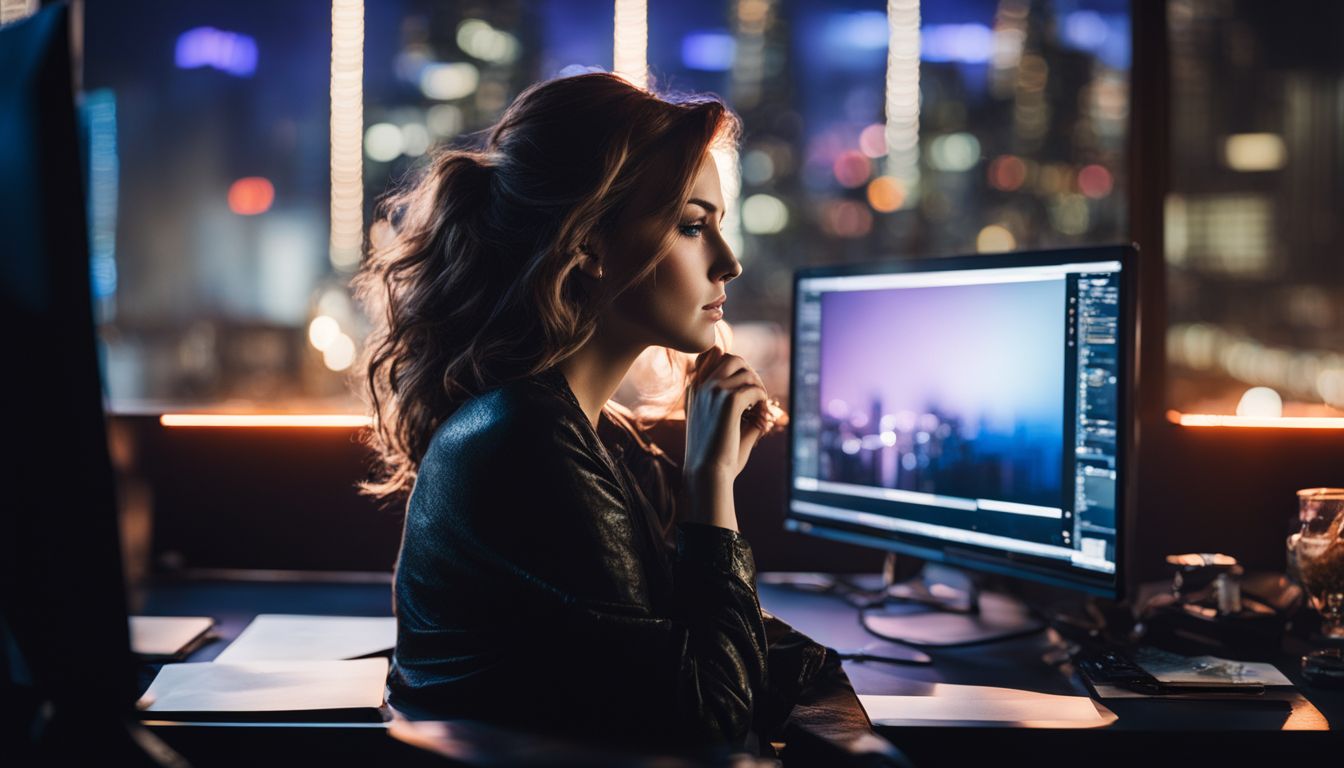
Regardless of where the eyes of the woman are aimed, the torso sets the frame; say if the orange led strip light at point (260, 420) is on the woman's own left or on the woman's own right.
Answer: on the woman's own left

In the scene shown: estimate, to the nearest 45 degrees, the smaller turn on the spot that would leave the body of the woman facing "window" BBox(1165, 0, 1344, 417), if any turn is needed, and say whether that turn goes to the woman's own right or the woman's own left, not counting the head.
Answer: approximately 45° to the woman's own left

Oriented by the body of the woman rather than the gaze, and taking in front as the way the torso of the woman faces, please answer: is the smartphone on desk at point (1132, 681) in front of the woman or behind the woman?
in front

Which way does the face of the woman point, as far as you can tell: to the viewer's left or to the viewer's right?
to the viewer's right

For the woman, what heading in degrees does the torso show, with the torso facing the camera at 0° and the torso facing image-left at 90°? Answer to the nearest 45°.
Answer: approximately 270°

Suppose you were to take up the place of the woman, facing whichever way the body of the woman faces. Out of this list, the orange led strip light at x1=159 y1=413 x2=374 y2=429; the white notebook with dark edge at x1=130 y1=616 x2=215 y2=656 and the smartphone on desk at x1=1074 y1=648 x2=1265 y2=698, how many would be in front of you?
1
